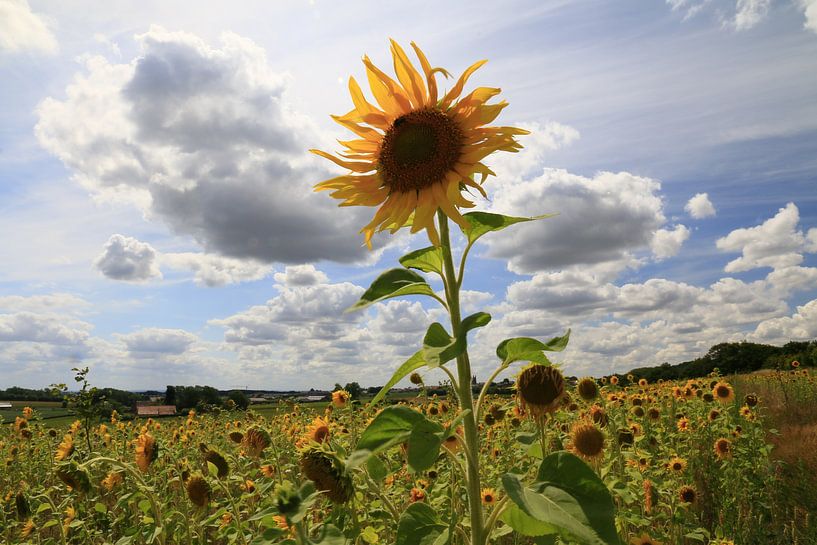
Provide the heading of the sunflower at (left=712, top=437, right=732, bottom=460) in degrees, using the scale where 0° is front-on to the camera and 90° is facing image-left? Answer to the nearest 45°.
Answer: approximately 0°

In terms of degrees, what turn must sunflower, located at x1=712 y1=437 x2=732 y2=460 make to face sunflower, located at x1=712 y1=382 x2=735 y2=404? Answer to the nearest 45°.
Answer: approximately 180°

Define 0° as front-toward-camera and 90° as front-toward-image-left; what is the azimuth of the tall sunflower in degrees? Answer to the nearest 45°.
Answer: approximately 0°

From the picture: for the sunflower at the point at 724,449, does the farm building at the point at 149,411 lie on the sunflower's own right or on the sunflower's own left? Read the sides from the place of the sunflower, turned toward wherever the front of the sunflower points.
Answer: on the sunflower's own right

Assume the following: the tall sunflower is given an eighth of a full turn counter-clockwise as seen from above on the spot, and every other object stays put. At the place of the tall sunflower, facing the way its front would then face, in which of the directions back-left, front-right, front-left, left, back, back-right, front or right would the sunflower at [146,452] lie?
back

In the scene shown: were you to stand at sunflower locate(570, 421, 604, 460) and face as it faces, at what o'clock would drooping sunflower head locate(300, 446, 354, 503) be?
The drooping sunflower head is roughly at 1 o'clock from the sunflower.

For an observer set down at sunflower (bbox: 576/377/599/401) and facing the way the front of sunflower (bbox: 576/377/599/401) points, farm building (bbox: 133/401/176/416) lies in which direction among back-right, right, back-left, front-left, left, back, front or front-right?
back-right

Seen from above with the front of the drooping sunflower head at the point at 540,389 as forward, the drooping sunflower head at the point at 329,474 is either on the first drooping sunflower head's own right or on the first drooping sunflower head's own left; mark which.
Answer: on the first drooping sunflower head's own right

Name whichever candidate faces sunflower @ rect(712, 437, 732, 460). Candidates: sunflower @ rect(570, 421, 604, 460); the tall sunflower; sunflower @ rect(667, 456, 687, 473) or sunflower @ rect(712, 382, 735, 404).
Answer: sunflower @ rect(712, 382, 735, 404)
